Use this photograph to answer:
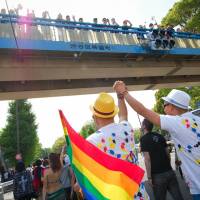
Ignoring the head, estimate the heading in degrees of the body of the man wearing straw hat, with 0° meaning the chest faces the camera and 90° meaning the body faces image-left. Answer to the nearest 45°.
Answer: approximately 180°

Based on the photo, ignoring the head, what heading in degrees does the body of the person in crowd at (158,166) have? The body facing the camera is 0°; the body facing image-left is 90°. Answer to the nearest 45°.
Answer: approximately 135°

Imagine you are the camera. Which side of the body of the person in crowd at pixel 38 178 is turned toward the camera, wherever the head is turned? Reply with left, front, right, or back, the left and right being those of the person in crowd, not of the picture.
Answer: back

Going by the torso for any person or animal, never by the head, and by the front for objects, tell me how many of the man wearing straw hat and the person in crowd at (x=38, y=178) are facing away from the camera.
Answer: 2
